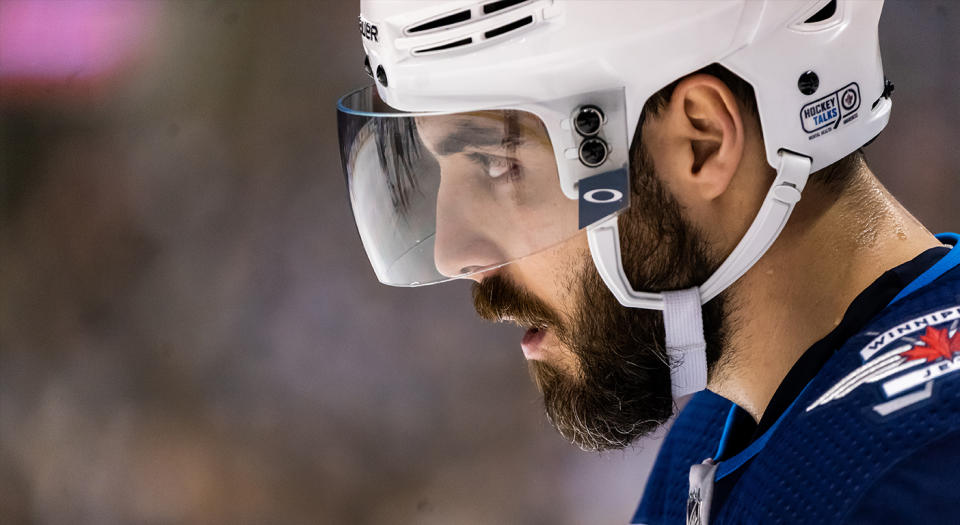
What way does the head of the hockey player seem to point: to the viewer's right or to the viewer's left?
to the viewer's left

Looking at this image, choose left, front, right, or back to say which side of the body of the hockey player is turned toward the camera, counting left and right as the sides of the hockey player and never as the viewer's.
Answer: left
